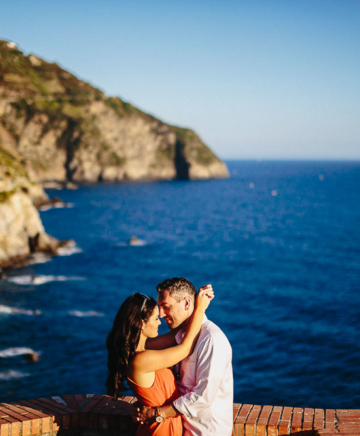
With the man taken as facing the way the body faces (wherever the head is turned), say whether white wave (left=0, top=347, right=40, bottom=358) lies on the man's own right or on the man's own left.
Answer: on the man's own right

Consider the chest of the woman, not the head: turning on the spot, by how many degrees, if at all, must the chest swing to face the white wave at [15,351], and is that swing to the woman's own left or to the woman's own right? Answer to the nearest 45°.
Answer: approximately 90° to the woman's own left

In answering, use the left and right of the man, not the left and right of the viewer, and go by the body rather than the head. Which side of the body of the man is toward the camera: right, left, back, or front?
left

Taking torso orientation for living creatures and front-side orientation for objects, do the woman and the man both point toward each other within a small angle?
yes

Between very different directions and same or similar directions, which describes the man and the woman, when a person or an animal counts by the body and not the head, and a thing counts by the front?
very different directions

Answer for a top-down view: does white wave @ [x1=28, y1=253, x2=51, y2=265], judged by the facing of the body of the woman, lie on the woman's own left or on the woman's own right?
on the woman's own left

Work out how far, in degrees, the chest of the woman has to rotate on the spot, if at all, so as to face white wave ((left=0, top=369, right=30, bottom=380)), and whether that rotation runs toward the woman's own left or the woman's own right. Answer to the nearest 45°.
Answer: approximately 90° to the woman's own left

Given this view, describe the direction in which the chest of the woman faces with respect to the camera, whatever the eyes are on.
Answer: to the viewer's right

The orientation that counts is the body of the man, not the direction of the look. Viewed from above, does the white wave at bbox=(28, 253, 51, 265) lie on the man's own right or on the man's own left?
on the man's own right

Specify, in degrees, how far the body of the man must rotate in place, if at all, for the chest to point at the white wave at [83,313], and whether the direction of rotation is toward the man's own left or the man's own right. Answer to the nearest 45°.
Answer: approximately 90° to the man's own right
